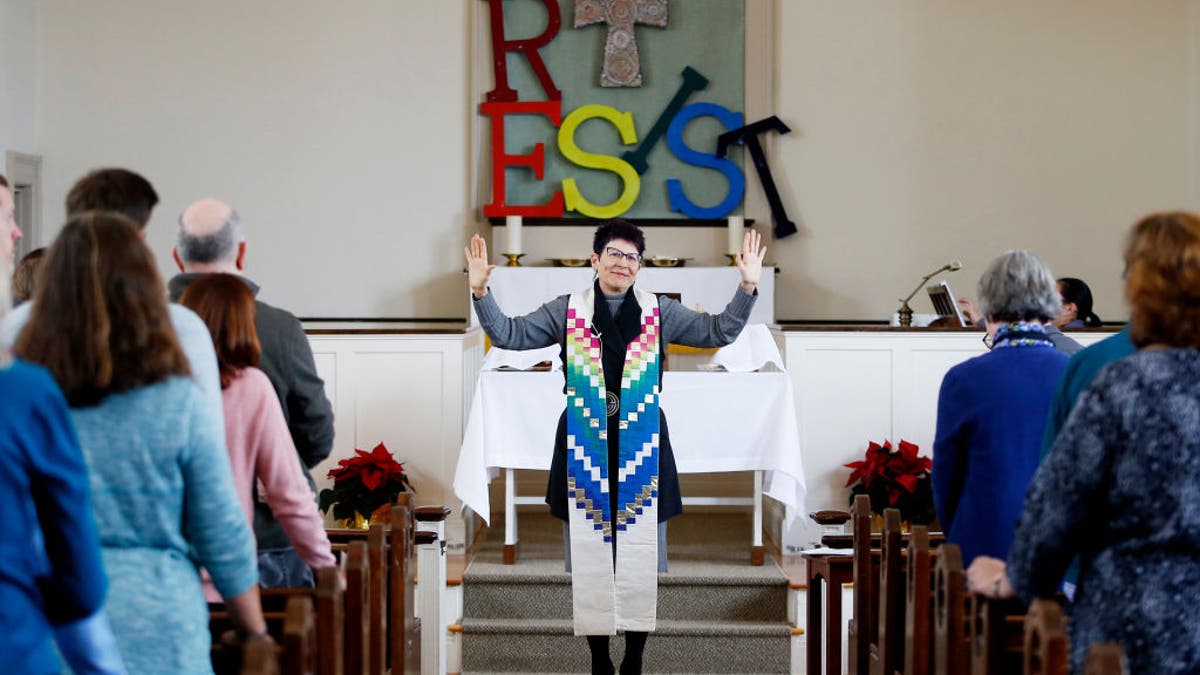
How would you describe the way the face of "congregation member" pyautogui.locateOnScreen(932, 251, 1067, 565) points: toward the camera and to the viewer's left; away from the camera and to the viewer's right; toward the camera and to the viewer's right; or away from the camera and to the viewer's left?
away from the camera and to the viewer's left

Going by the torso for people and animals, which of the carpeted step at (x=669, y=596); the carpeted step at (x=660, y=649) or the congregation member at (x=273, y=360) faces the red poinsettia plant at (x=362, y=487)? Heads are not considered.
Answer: the congregation member

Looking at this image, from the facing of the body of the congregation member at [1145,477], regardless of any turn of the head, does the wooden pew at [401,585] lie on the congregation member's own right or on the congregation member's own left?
on the congregation member's own left

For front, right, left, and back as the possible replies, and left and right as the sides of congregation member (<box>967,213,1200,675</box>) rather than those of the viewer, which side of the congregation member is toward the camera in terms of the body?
back

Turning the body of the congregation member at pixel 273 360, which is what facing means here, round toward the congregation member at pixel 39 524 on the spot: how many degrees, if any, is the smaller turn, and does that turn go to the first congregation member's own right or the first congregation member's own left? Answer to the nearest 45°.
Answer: approximately 180°

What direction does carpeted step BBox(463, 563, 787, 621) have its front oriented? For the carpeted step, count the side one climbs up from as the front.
toward the camera

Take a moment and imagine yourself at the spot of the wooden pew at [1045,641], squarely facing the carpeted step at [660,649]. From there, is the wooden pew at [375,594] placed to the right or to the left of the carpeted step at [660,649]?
left

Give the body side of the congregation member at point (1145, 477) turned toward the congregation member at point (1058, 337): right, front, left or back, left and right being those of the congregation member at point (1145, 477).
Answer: front

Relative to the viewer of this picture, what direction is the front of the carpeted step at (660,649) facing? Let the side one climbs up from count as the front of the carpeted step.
facing the viewer

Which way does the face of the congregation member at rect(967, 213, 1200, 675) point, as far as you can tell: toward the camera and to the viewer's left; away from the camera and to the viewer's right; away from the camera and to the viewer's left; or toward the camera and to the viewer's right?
away from the camera and to the viewer's left

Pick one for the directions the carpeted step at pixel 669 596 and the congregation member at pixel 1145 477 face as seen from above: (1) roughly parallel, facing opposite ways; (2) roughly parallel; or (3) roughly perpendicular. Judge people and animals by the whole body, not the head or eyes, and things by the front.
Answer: roughly parallel, facing opposite ways

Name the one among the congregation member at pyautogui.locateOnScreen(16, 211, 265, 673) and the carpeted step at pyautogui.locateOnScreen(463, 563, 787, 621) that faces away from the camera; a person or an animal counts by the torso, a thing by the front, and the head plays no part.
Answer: the congregation member

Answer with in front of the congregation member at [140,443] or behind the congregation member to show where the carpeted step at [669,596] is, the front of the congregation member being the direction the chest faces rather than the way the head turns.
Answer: in front

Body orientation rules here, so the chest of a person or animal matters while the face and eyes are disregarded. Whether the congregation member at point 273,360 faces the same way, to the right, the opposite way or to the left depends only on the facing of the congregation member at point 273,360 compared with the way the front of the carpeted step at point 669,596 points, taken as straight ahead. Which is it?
the opposite way

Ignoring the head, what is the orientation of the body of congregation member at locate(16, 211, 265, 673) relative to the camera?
away from the camera

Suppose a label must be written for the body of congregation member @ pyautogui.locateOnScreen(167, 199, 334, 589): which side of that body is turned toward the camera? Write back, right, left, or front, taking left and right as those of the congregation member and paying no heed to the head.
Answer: back

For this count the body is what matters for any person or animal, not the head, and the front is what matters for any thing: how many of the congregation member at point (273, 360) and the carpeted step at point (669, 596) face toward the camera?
1
